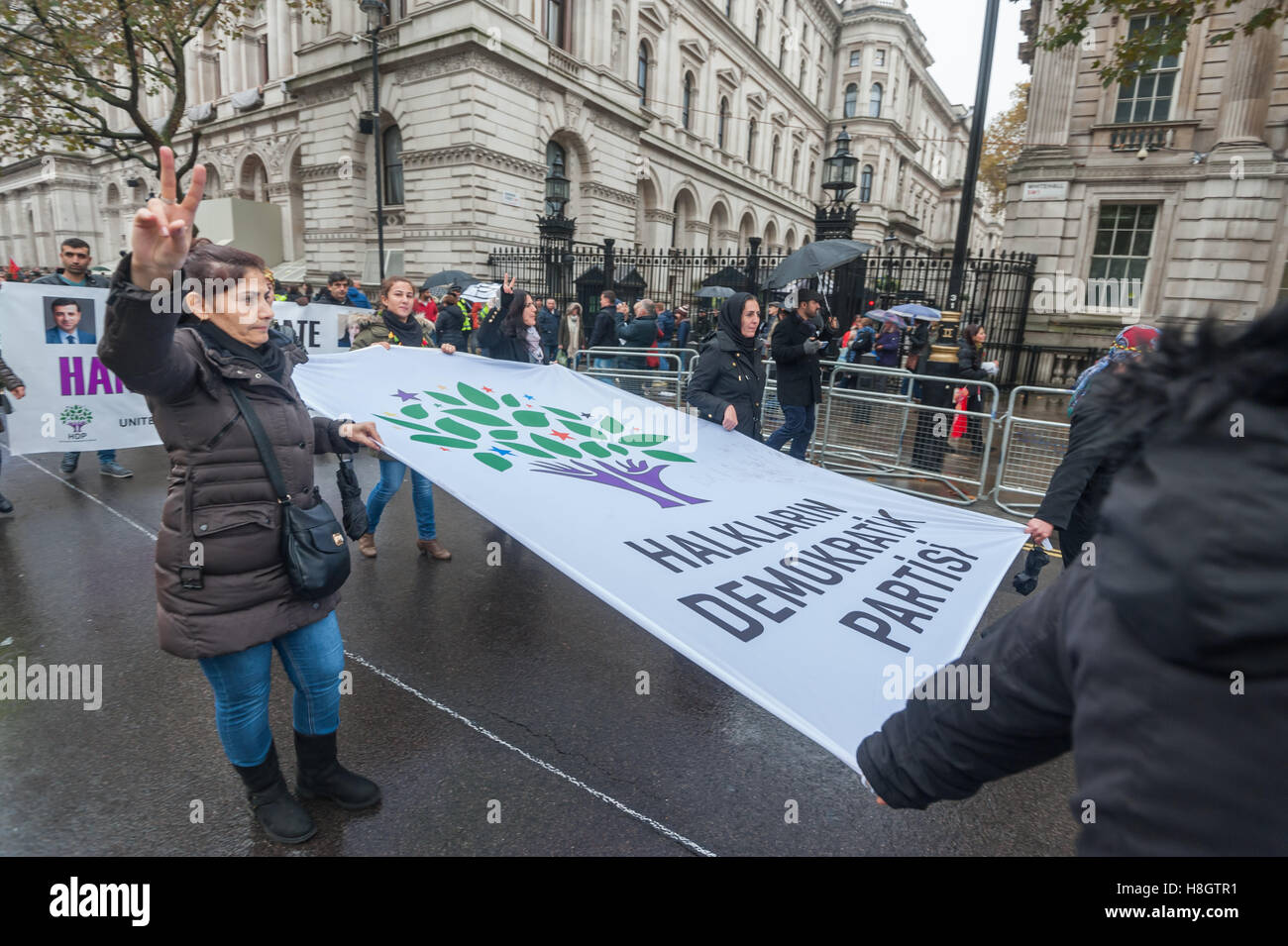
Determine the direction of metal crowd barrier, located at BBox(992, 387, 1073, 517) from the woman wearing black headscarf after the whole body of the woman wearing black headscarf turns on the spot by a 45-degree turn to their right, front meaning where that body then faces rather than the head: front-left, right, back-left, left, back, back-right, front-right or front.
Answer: back-left

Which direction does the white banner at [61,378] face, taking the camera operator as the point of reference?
facing the viewer

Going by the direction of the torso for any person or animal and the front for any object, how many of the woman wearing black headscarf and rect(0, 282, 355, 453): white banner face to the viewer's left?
0

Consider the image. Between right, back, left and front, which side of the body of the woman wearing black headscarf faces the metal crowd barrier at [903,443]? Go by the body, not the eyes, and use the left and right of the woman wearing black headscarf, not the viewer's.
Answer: left

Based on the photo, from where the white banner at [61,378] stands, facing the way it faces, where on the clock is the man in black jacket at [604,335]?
The man in black jacket is roughly at 8 o'clock from the white banner.

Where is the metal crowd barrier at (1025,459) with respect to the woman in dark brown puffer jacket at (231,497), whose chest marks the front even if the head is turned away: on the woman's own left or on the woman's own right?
on the woman's own left

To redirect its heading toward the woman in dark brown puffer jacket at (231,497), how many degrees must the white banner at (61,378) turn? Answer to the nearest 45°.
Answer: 0° — it already faces them

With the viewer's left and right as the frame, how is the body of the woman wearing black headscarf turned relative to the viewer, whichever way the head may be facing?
facing the viewer and to the right of the viewer

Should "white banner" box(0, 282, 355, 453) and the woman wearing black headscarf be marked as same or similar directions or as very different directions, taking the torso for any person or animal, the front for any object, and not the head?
same or similar directions

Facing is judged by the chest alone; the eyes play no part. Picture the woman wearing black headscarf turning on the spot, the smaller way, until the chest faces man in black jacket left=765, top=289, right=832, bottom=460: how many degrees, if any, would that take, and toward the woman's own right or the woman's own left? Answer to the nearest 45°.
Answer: approximately 135° to the woman's own left
